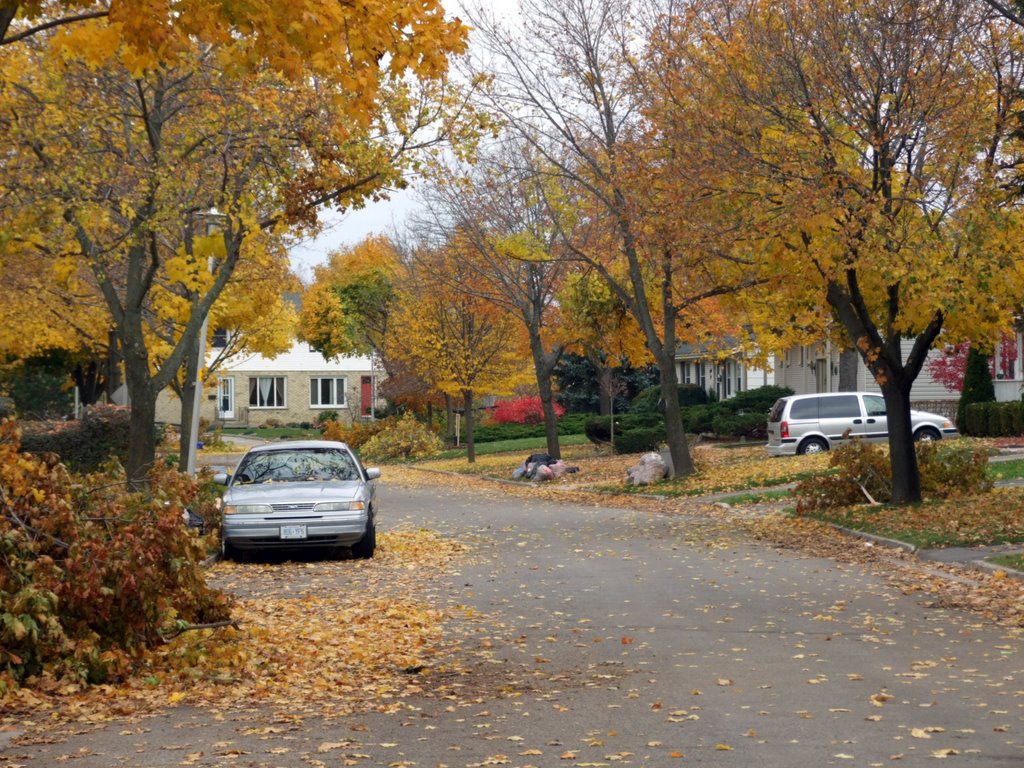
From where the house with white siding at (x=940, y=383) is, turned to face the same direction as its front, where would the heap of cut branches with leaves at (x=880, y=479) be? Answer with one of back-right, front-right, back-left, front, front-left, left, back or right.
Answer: front-left

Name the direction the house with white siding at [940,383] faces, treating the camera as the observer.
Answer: facing the viewer and to the left of the viewer

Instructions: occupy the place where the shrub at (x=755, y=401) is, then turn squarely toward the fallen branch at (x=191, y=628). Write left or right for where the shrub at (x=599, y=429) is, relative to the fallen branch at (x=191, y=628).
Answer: right

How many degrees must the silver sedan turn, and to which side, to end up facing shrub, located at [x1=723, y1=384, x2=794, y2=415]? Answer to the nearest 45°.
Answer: approximately 135° to its left

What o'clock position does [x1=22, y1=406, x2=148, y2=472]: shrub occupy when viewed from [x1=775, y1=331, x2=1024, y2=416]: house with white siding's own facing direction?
The shrub is roughly at 12 o'clock from the house with white siding.

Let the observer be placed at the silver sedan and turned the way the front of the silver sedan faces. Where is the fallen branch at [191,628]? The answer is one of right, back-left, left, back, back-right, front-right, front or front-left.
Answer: front

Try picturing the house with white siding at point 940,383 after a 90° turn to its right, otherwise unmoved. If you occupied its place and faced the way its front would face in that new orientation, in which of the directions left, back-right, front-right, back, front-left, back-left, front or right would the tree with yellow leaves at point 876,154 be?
back-left

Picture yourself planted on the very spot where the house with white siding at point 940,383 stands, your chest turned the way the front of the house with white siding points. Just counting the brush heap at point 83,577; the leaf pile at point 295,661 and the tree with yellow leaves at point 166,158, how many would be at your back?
0

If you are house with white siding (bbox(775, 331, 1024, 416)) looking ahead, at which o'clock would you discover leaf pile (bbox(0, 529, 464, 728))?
The leaf pile is roughly at 11 o'clock from the house with white siding.

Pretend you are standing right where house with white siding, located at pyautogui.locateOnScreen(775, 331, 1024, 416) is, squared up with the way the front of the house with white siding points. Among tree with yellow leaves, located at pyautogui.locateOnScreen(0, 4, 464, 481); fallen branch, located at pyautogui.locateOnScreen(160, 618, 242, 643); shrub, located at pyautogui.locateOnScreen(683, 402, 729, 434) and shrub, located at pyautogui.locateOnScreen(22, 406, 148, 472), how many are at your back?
0

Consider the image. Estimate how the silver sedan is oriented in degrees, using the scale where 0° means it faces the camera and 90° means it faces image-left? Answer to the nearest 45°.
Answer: approximately 0°

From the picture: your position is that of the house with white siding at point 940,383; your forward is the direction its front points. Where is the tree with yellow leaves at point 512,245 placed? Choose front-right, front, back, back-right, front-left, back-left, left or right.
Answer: front

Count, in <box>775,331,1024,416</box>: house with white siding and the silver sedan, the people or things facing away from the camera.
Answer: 0

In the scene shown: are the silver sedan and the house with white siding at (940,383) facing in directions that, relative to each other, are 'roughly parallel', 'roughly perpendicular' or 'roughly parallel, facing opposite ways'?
roughly perpendicular

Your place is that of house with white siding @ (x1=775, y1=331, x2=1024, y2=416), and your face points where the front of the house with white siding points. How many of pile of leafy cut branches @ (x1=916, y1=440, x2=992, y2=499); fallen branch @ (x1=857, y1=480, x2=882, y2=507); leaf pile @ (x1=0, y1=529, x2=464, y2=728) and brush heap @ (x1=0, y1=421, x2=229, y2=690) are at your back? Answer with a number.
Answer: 0

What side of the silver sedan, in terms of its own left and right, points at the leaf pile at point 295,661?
front

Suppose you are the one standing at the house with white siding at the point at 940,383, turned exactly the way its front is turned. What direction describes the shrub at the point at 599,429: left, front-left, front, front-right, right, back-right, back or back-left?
front-right

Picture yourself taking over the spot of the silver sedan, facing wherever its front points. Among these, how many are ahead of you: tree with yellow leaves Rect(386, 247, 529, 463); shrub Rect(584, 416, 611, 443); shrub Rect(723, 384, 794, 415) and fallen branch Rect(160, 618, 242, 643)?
1
